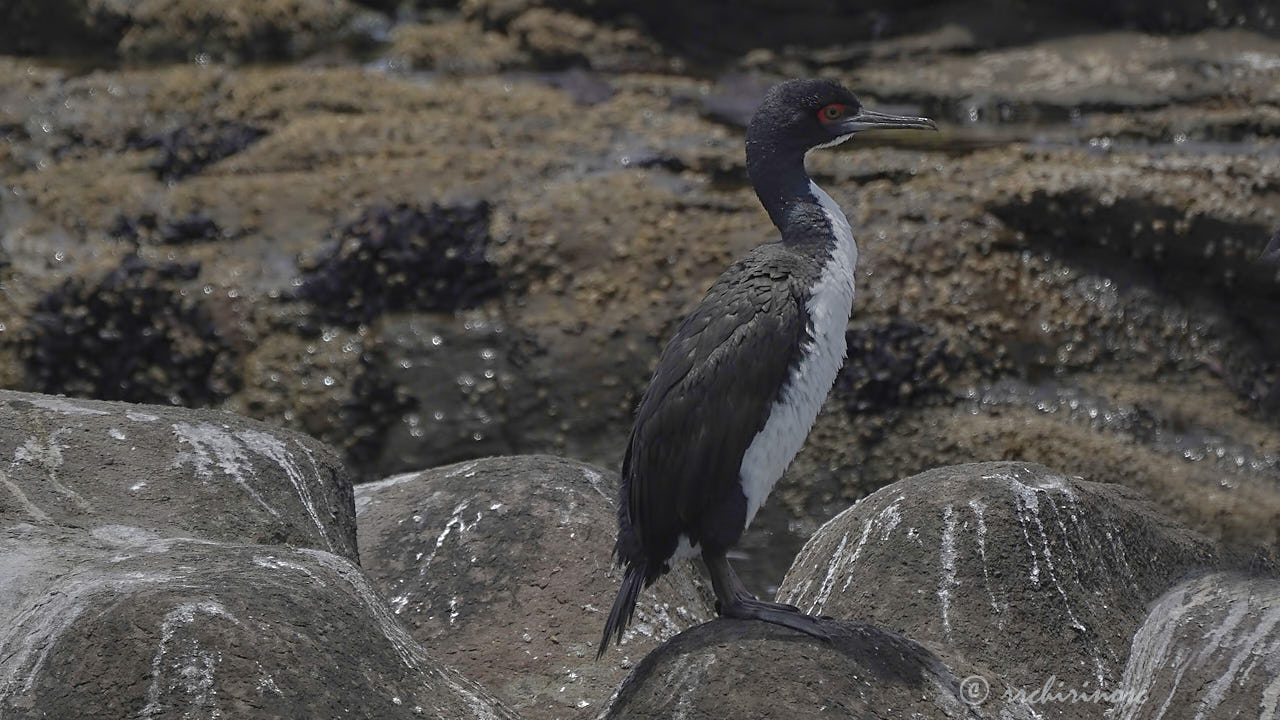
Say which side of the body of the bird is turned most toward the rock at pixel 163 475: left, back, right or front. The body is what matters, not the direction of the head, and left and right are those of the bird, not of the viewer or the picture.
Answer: back

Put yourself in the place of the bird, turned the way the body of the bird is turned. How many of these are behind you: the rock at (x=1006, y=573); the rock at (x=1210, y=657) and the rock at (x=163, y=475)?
1

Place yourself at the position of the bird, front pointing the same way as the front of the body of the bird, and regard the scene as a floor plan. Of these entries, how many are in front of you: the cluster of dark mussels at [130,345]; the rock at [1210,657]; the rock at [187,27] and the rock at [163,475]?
1

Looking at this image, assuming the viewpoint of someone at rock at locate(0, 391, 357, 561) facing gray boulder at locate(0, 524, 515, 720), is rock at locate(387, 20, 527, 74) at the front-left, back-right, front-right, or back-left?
back-left

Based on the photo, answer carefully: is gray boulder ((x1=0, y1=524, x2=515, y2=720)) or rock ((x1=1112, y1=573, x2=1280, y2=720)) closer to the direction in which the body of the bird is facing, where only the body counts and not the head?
the rock

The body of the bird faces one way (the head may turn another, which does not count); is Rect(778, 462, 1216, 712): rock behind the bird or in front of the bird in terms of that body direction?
in front

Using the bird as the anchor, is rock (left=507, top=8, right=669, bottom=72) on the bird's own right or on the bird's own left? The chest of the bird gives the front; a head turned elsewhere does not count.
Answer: on the bird's own left

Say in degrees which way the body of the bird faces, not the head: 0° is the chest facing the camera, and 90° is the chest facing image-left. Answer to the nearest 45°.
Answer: approximately 270°

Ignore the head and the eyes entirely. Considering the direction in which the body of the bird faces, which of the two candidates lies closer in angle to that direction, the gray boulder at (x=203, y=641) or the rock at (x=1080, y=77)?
the rock

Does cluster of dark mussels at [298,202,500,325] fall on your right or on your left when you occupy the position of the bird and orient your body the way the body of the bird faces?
on your left

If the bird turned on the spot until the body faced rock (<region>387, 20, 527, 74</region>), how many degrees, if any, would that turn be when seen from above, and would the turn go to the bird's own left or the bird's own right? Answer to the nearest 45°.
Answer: approximately 90° to the bird's own left

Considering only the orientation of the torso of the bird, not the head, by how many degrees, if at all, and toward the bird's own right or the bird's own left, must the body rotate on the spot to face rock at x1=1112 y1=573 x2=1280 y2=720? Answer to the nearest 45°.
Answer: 0° — it already faces it

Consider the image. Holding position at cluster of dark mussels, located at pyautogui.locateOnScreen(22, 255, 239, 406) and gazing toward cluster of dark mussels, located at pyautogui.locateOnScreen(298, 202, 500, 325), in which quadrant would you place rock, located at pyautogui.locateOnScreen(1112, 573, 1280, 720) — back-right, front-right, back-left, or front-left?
front-right
